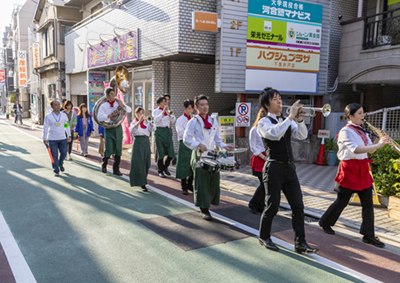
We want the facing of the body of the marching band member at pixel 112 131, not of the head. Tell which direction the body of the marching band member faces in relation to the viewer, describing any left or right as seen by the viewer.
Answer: facing the viewer and to the right of the viewer

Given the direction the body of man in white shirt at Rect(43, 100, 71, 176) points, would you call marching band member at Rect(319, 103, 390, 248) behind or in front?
in front

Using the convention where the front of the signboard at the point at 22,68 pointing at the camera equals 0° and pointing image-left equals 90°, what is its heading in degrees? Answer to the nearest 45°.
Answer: approximately 0°

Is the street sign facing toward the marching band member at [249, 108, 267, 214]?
yes

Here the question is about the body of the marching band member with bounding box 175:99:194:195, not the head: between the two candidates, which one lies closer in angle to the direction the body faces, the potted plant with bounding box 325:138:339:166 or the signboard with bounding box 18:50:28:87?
the potted plant

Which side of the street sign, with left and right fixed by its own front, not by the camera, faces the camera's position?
front

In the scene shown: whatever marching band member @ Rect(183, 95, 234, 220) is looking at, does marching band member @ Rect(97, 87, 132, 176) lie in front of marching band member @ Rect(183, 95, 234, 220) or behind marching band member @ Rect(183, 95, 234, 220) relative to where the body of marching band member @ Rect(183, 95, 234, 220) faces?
behind

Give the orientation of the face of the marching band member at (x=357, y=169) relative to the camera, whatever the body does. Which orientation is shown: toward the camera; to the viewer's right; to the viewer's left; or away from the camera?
to the viewer's right

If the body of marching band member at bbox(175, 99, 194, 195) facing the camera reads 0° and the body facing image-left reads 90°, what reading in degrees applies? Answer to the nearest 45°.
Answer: approximately 315°

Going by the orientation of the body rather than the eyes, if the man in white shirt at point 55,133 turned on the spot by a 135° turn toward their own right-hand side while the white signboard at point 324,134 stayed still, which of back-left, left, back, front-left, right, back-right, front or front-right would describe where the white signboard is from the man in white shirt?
back-right

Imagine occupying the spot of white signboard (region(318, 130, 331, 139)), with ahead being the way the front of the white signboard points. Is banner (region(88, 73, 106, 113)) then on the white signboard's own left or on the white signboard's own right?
on the white signboard's own right

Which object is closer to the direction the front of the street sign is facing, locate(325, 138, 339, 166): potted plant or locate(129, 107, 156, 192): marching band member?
the marching band member
